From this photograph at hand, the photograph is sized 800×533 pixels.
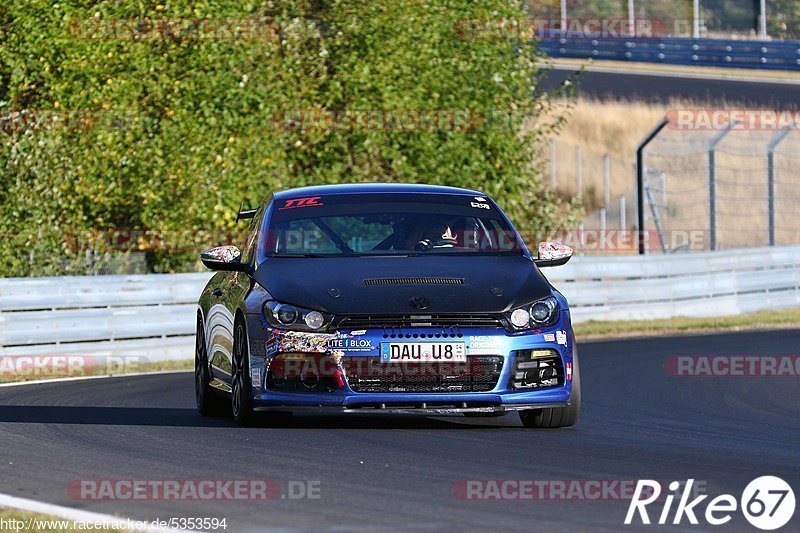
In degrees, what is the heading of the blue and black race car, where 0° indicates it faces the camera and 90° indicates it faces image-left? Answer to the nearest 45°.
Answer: approximately 0°

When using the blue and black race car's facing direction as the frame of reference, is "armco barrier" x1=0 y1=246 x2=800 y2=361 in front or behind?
behind

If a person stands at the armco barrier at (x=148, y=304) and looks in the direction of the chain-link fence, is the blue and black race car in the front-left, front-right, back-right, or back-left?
back-right

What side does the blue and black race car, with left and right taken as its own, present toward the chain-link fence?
back
